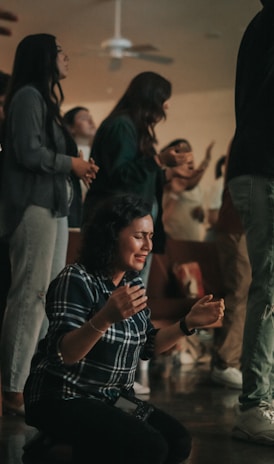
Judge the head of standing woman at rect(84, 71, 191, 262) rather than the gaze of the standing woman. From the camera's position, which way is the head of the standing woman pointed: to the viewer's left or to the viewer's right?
to the viewer's right

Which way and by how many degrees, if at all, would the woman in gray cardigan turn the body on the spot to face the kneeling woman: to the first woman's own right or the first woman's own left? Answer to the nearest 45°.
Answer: approximately 90° to the first woman's own right

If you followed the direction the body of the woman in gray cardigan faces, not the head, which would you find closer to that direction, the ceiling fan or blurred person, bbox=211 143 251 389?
the blurred person

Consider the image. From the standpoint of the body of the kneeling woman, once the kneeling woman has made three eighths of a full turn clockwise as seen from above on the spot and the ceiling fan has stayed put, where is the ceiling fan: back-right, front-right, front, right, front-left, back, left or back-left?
right

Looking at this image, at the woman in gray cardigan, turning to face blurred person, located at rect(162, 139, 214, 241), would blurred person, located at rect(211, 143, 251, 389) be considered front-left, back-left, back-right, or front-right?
front-right

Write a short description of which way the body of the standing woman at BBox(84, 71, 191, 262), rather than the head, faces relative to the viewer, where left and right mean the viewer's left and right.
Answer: facing to the right of the viewer

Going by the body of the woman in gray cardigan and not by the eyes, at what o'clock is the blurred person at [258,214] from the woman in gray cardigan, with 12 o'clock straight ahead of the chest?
The blurred person is roughly at 1 o'clock from the woman in gray cardigan.

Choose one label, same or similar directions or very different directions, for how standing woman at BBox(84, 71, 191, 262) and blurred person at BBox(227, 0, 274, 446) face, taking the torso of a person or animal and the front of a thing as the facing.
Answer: same or similar directions

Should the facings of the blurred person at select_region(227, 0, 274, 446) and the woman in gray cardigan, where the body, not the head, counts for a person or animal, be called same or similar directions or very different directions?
same or similar directions

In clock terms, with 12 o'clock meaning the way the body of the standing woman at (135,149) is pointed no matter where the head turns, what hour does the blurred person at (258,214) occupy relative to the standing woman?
The blurred person is roughly at 2 o'clock from the standing woman.

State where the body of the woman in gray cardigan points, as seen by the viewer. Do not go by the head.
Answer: to the viewer's right

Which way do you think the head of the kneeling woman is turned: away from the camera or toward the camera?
toward the camera
